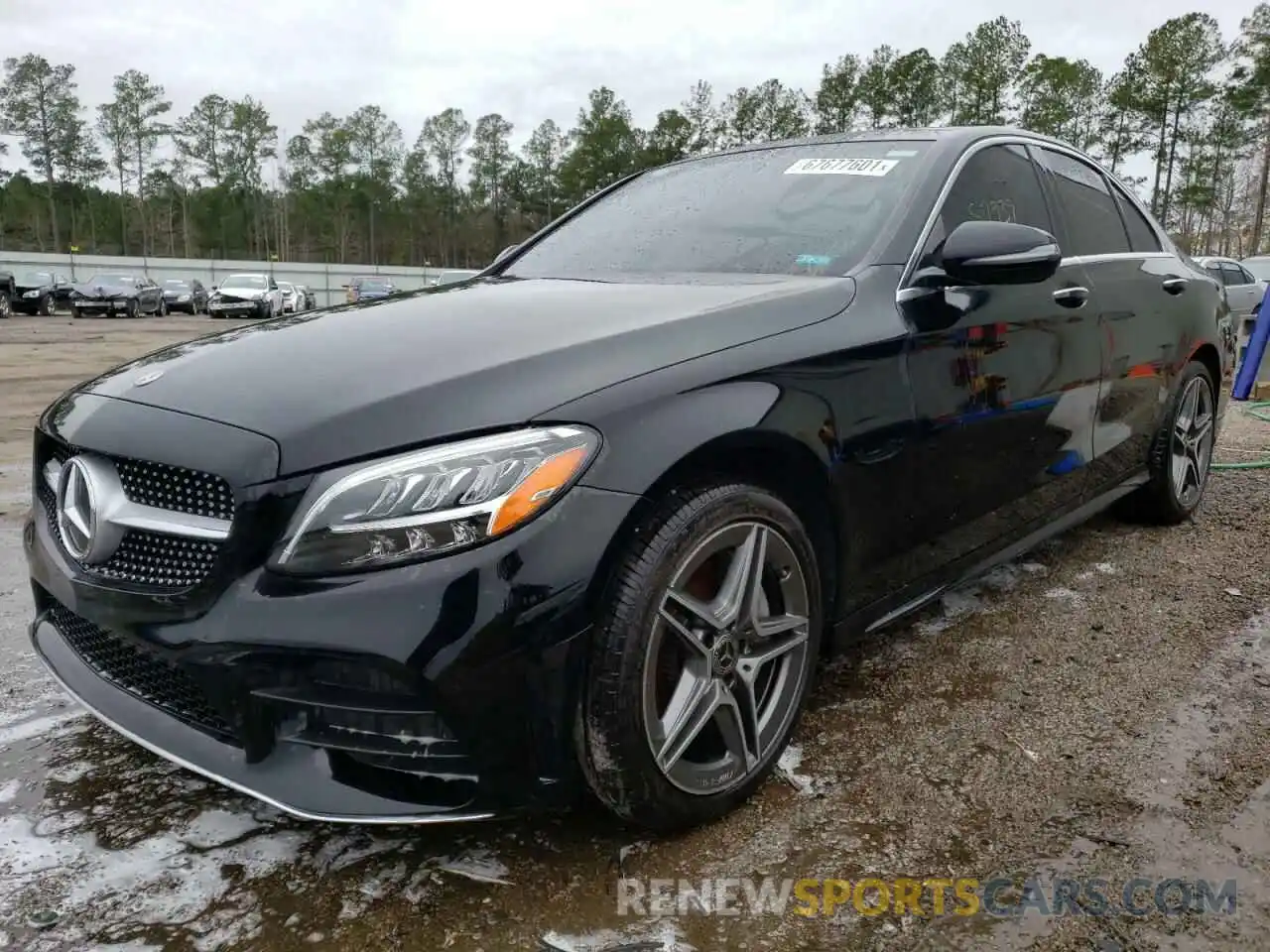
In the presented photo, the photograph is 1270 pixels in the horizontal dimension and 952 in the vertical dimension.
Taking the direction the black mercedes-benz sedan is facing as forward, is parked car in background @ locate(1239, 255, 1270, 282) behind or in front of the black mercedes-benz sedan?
behind

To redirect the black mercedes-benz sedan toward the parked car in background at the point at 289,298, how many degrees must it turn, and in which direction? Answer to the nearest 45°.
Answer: approximately 135° to its right

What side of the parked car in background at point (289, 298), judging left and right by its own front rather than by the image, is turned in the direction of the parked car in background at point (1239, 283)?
left

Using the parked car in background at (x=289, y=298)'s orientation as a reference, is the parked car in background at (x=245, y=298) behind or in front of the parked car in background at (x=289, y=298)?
in front

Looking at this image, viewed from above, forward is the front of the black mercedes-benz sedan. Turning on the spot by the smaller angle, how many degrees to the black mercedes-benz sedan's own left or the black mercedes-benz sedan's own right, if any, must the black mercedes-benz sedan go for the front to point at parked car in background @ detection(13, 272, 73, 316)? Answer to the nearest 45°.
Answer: approximately 90° to the black mercedes-benz sedan's own right

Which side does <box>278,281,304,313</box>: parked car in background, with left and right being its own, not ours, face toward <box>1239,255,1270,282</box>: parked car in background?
left

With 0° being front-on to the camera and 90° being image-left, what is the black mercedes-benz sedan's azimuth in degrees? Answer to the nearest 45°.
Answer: approximately 45°

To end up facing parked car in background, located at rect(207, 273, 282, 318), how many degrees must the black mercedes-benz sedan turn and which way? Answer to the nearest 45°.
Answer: approximately 135° to its right

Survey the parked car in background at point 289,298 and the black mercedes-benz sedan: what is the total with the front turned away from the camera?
0

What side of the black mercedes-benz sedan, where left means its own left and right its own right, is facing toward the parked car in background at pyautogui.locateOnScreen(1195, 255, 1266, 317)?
back
